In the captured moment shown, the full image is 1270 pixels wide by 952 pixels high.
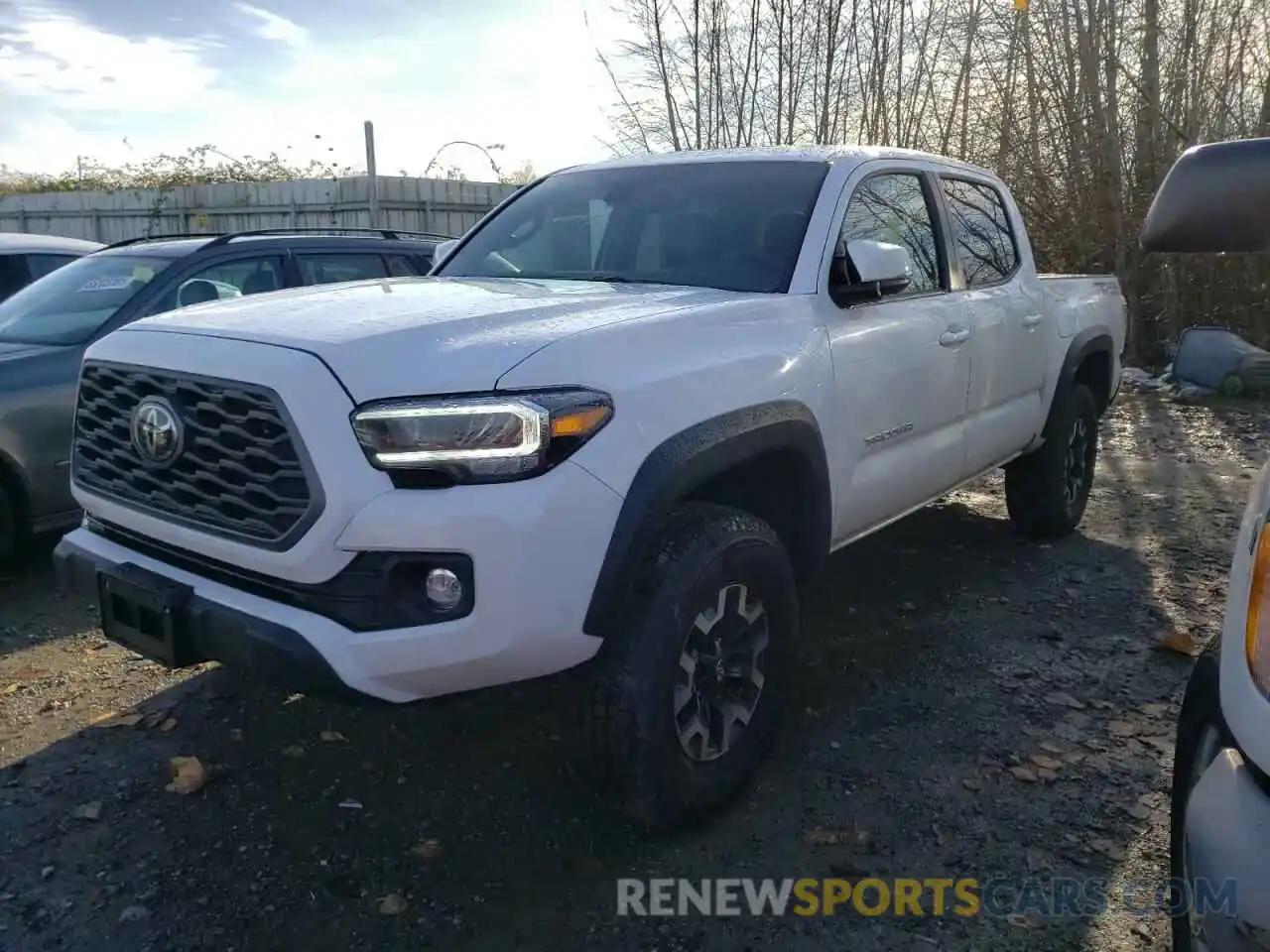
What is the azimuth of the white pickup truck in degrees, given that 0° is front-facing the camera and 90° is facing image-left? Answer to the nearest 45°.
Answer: approximately 45°

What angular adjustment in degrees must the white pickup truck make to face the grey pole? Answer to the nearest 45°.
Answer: approximately 135° to its right

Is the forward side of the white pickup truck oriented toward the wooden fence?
no
